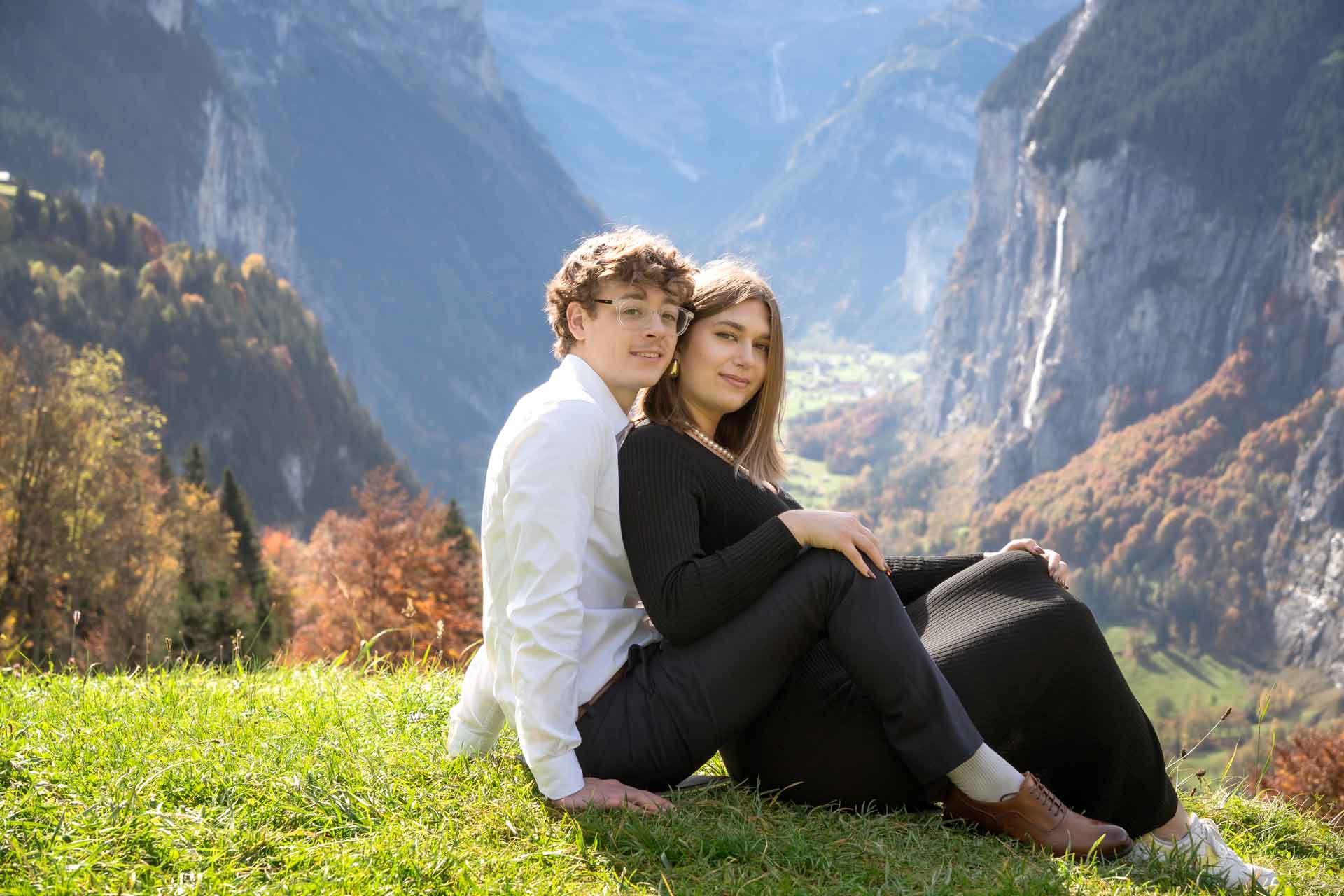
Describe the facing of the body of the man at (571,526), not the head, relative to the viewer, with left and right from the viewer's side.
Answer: facing to the right of the viewer

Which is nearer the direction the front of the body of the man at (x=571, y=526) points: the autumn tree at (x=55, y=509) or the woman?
the woman

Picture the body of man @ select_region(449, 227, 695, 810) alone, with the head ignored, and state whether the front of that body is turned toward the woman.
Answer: yes

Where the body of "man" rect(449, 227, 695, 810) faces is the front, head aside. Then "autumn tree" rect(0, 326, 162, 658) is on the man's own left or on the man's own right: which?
on the man's own left
